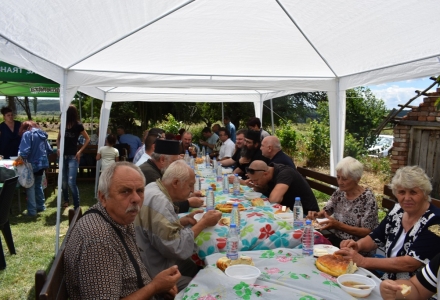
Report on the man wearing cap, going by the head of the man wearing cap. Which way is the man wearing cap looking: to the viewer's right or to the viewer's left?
to the viewer's right

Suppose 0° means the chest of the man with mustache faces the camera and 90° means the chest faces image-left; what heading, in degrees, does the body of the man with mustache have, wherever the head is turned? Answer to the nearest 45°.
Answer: approximately 315°

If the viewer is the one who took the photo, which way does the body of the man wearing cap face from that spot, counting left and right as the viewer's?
facing to the right of the viewer

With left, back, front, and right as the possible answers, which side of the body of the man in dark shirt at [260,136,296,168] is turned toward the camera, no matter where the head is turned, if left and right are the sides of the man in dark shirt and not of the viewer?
left

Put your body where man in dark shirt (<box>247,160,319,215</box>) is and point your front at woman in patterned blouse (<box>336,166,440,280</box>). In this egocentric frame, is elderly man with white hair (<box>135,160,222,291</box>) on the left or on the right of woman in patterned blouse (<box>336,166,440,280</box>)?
right

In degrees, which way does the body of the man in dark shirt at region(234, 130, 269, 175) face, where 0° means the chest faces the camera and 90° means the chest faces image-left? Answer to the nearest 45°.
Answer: approximately 45°

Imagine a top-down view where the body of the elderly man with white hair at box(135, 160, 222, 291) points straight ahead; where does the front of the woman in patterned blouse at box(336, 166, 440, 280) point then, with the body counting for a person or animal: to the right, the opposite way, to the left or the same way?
the opposite way

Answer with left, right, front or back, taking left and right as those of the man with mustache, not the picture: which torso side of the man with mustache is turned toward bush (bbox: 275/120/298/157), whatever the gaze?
left

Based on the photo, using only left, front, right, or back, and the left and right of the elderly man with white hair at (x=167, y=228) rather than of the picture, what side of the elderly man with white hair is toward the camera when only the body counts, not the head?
right

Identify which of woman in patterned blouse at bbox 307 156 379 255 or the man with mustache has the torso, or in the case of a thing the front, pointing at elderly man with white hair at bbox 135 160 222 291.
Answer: the woman in patterned blouse

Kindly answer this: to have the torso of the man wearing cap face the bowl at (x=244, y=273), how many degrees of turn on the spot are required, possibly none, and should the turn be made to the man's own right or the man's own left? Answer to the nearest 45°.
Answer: approximately 90° to the man's own right

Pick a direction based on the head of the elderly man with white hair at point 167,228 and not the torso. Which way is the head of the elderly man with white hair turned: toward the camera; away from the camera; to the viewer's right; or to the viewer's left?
to the viewer's right

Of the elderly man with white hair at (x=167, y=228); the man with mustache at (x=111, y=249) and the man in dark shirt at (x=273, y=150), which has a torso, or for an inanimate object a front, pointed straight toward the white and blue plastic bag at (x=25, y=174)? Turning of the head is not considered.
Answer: the man in dark shirt

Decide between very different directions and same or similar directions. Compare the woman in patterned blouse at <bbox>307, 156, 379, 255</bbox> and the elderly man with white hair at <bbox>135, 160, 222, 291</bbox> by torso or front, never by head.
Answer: very different directions

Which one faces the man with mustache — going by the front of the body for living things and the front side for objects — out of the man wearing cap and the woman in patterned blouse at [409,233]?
the woman in patterned blouse
